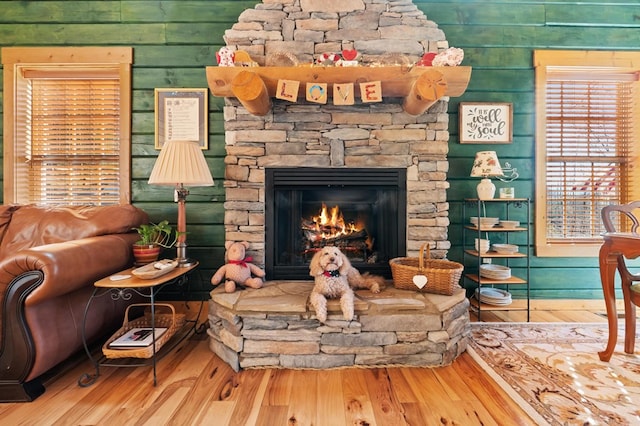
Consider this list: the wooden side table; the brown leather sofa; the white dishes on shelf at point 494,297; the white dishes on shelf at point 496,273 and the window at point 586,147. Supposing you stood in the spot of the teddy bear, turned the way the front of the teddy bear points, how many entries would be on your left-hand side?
3

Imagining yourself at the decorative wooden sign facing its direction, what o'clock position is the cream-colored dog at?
The cream-colored dog is roughly at 1 o'clock from the decorative wooden sign.

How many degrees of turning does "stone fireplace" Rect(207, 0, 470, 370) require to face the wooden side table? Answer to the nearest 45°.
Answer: approximately 45° to its right

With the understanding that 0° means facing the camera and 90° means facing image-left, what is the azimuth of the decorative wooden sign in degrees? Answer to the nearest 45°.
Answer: approximately 0°

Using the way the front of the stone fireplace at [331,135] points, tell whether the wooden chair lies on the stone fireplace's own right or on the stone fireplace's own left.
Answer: on the stone fireplace's own left

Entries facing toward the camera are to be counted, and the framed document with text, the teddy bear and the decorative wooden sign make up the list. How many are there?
3

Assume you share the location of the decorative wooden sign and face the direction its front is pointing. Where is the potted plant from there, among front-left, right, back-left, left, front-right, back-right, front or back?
front-right
